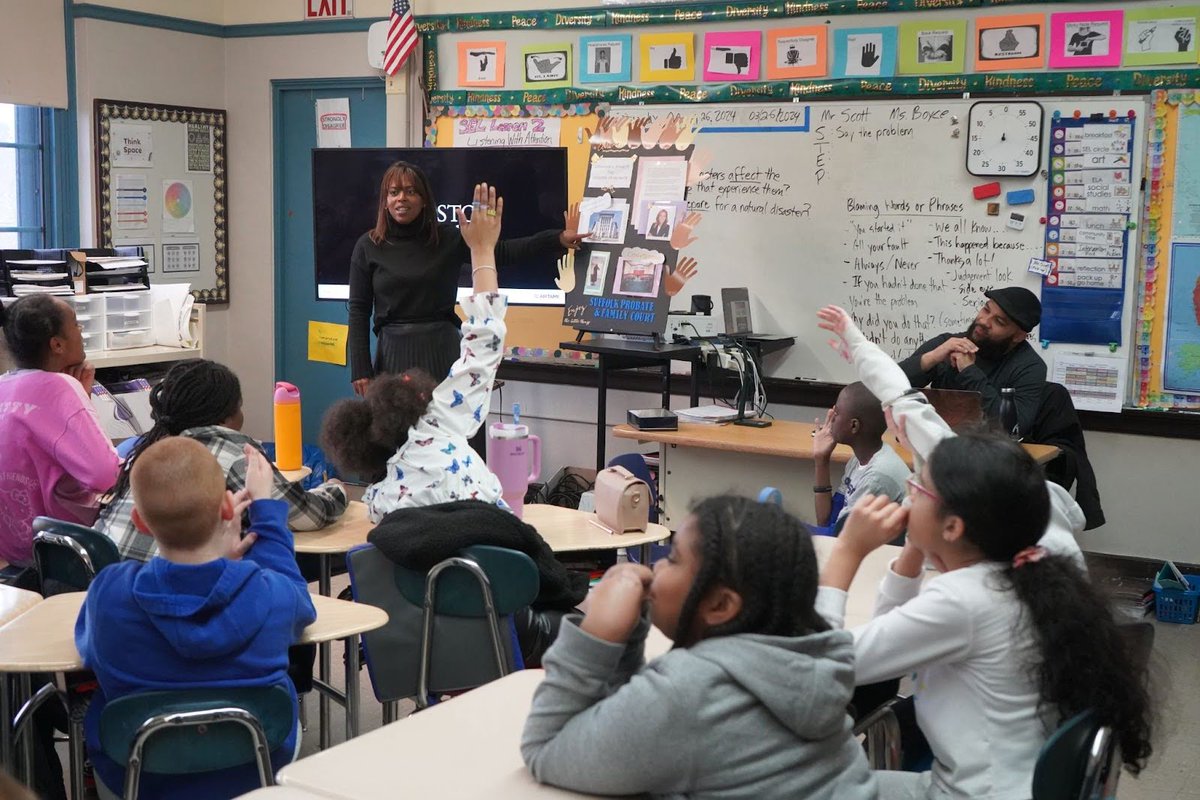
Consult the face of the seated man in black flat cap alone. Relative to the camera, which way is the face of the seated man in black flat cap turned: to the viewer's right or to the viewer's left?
to the viewer's left

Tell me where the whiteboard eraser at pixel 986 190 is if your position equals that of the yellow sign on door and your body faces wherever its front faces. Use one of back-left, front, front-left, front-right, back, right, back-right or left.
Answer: front-left

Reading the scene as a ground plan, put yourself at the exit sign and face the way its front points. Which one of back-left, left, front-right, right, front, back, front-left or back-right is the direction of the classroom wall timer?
front-left

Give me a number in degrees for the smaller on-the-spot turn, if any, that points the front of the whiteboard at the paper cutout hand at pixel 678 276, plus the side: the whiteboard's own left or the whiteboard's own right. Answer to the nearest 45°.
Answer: approximately 90° to the whiteboard's own right

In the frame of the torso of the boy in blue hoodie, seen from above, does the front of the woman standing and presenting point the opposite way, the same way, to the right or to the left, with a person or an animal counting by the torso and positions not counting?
the opposite way

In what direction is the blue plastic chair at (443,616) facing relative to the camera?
away from the camera
